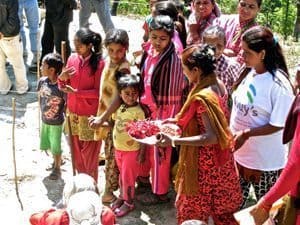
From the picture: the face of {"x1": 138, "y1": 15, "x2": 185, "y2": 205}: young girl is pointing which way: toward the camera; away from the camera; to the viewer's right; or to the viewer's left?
toward the camera

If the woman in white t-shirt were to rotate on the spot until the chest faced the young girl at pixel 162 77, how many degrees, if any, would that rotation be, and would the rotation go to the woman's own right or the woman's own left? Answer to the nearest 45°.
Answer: approximately 90° to the woman's own right

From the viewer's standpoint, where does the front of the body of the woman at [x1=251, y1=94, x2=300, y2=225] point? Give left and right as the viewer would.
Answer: facing to the left of the viewer

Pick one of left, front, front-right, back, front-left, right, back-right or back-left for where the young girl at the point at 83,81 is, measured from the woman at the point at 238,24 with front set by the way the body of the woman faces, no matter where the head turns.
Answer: front-right

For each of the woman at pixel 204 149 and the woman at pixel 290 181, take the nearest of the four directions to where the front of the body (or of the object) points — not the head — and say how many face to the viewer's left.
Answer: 2

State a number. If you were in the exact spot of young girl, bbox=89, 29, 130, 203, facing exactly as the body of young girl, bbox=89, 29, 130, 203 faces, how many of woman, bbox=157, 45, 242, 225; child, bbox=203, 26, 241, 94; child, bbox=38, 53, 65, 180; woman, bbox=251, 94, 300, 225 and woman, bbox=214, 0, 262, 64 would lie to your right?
1

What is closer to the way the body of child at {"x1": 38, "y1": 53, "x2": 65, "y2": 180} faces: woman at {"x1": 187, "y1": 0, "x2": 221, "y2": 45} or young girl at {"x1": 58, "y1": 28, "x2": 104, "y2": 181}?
the young girl

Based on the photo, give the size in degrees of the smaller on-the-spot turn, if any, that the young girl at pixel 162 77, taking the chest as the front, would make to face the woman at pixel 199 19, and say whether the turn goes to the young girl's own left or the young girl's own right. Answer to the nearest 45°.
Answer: approximately 180°

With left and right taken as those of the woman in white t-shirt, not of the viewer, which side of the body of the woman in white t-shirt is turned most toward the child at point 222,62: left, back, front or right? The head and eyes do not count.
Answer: right

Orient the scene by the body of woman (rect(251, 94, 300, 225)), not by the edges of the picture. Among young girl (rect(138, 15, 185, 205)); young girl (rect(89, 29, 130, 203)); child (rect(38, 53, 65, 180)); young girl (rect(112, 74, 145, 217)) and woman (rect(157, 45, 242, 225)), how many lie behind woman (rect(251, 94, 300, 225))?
0

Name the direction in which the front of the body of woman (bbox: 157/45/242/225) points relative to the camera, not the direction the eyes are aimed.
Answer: to the viewer's left

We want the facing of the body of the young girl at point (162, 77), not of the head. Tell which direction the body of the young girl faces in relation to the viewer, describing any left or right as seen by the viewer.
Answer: facing the viewer and to the left of the viewer

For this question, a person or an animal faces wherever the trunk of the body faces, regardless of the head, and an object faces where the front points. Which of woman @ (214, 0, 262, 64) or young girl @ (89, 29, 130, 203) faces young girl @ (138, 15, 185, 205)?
the woman

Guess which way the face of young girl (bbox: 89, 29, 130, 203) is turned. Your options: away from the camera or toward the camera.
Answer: toward the camera

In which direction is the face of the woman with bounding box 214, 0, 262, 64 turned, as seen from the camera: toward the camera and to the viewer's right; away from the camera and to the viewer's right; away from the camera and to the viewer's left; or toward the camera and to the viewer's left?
toward the camera and to the viewer's left

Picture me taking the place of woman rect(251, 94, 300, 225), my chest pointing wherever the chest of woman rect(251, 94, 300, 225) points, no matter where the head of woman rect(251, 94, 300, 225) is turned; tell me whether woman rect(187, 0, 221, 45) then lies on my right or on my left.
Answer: on my right
